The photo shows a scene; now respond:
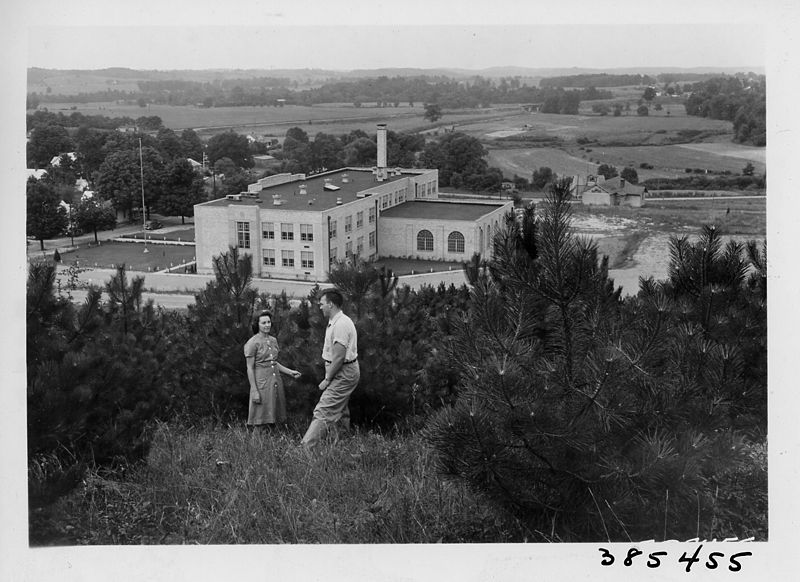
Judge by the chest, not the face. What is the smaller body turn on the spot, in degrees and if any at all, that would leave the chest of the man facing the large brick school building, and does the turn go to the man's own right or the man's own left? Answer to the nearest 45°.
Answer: approximately 90° to the man's own right

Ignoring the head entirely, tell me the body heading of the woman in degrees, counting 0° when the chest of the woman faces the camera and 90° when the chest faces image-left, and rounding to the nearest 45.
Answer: approximately 315°

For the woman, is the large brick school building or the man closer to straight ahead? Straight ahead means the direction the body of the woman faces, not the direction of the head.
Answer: the man

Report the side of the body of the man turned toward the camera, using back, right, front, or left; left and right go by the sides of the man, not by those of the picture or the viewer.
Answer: left

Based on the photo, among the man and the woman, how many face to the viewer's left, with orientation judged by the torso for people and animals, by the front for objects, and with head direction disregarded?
1

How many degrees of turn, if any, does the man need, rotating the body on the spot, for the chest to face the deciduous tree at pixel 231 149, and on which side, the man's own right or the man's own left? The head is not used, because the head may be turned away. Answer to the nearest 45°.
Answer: approximately 90° to the man's own right

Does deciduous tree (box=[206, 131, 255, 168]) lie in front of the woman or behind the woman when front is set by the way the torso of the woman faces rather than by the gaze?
behind
